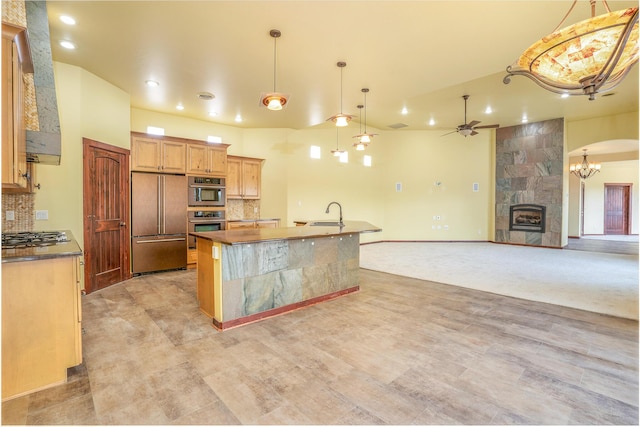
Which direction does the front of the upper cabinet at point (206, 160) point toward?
toward the camera

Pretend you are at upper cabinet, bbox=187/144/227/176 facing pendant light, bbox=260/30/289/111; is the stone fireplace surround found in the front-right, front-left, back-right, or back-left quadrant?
front-left

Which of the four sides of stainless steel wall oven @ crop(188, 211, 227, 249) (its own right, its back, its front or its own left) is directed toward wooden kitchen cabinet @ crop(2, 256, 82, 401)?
front

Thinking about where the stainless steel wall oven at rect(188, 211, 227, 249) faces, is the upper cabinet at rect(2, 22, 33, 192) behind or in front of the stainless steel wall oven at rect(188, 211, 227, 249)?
in front

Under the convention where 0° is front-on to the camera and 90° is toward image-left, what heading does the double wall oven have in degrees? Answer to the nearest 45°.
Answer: approximately 0°

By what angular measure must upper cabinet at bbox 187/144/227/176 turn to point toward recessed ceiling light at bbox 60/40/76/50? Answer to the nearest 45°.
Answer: approximately 45° to its right

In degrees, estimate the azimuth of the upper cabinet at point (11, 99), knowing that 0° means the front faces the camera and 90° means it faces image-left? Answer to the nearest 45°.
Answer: approximately 270°

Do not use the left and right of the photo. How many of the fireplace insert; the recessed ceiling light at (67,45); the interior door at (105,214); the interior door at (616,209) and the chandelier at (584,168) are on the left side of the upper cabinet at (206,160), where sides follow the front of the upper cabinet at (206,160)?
3

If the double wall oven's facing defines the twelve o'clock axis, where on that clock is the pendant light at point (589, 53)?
The pendant light is roughly at 11 o'clock from the double wall oven.

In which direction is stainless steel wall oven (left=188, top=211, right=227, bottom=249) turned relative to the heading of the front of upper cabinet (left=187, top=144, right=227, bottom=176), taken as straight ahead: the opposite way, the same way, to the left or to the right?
the same way

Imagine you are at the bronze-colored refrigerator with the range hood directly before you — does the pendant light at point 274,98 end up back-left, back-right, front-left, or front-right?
front-left

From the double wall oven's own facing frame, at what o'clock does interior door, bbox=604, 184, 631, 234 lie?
The interior door is roughly at 9 o'clock from the double wall oven.

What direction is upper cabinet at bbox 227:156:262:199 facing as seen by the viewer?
toward the camera

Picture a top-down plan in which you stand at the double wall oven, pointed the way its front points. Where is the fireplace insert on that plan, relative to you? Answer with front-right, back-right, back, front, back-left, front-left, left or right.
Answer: left

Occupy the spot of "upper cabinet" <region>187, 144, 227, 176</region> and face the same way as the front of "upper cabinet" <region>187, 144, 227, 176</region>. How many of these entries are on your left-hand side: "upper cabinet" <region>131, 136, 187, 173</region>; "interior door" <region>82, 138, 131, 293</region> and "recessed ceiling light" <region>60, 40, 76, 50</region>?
0

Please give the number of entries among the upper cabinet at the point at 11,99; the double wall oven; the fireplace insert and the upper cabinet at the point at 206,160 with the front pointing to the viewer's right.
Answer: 1

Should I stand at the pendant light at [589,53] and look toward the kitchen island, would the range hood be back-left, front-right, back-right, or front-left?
front-left

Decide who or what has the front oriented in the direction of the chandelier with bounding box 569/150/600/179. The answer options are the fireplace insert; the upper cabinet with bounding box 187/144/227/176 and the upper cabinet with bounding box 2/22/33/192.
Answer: the upper cabinet with bounding box 2/22/33/192

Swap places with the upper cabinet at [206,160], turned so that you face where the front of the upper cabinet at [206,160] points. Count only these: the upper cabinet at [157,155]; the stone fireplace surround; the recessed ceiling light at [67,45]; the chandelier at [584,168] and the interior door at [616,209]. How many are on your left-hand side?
3
